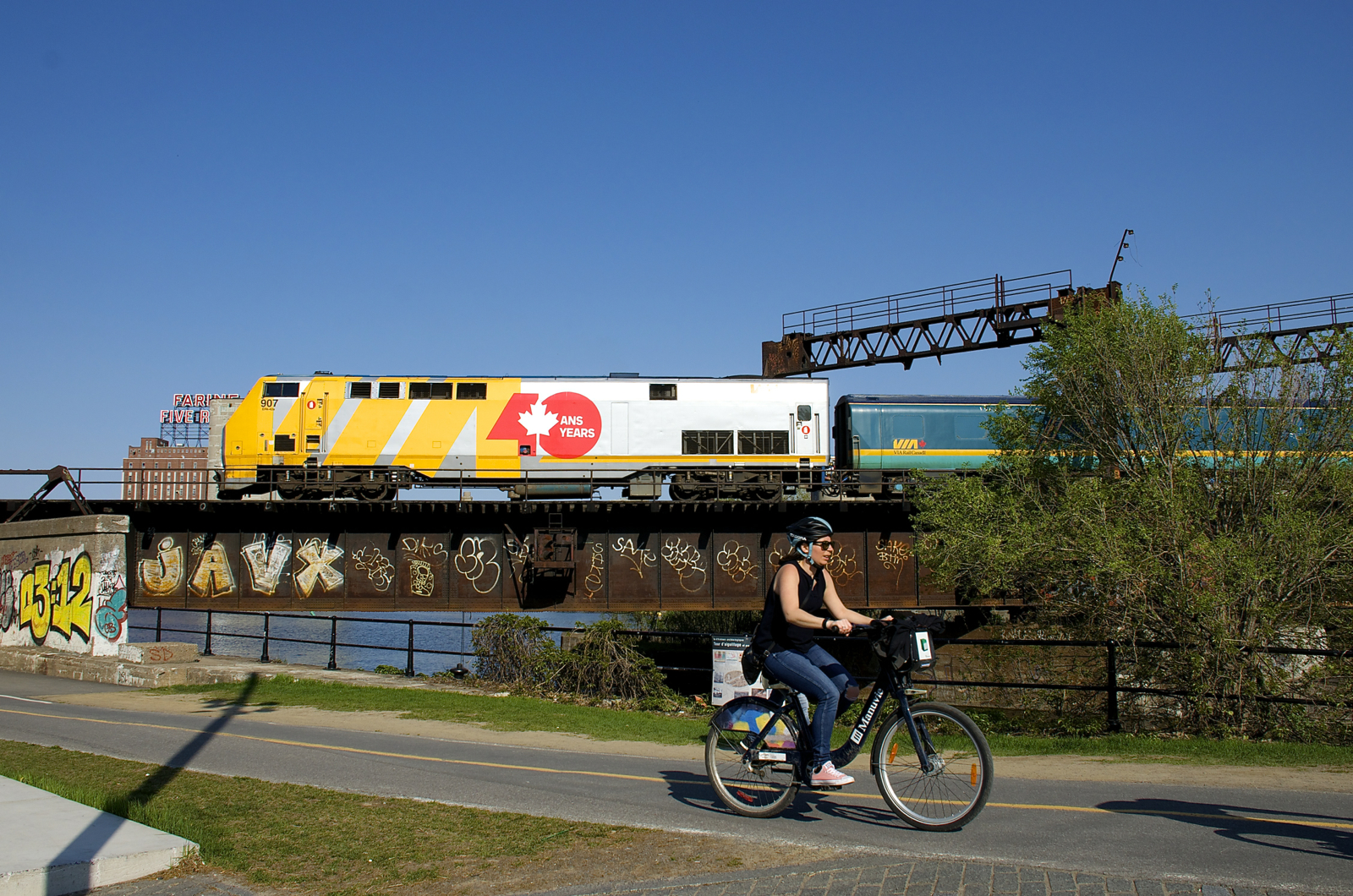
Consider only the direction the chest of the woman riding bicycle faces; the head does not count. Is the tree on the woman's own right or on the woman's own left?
on the woman's own left

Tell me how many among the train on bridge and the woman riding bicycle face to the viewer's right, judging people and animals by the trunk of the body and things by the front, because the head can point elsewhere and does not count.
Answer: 1

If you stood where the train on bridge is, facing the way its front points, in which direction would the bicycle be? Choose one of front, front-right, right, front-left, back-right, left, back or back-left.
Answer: left

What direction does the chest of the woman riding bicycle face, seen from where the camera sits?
to the viewer's right

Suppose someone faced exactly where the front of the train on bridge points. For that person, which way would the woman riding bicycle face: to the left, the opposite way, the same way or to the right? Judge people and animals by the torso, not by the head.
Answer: the opposite way

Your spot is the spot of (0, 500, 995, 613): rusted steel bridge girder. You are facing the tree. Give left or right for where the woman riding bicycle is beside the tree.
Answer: right

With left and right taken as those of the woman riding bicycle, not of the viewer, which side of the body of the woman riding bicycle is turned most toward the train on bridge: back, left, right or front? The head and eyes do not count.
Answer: left

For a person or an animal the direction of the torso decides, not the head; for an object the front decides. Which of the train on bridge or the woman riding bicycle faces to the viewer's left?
the train on bridge

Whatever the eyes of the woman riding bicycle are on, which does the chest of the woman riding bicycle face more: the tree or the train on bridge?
the tree

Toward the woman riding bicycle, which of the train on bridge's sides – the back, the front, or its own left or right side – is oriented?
left

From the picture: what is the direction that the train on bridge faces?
to the viewer's left

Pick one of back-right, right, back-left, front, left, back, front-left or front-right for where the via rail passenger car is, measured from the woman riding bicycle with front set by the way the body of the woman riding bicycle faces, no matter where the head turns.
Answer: left
